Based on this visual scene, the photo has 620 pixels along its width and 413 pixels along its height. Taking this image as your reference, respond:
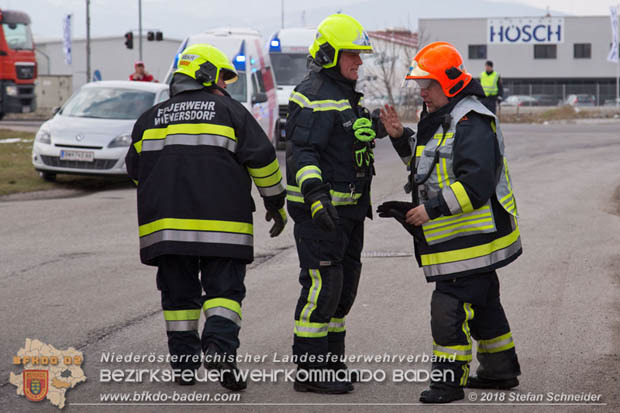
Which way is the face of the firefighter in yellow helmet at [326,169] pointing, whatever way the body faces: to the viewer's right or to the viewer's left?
to the viewer's right

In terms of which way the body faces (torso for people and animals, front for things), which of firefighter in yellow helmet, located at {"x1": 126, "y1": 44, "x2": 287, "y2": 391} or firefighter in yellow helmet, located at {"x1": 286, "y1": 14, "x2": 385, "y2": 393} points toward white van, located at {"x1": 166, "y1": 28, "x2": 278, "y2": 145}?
firefighter in yellow helmet, located at {"x1": 126, "y1": 44, "x2": 287, "y2": 391}

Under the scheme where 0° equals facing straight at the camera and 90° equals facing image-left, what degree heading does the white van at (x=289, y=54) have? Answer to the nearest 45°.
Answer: approximately 0°

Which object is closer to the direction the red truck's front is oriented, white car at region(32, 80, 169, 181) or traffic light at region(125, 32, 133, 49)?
the white car

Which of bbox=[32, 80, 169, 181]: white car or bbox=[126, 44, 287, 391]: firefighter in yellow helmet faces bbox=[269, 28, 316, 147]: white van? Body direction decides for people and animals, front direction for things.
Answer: the firefighter in yellow helmet

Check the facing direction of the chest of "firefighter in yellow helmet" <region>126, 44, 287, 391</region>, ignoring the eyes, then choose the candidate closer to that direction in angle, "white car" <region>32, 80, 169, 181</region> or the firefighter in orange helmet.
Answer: the white car

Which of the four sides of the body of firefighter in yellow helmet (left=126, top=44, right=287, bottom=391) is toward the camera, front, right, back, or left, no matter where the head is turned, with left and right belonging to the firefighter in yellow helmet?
back

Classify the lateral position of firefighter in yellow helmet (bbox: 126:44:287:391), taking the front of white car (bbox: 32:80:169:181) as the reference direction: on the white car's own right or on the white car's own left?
on the white car's own left

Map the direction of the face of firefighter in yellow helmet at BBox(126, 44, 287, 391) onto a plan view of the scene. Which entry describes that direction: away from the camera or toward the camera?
away from the camera

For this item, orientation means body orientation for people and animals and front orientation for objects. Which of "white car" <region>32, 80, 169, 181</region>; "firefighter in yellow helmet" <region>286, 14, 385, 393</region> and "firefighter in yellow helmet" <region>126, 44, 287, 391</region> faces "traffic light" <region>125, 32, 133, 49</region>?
"firefighter in yellow helmet" <region>126, 44, 287, 391</region>

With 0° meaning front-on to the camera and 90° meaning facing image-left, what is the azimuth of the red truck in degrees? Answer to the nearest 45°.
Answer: approximately 315°
